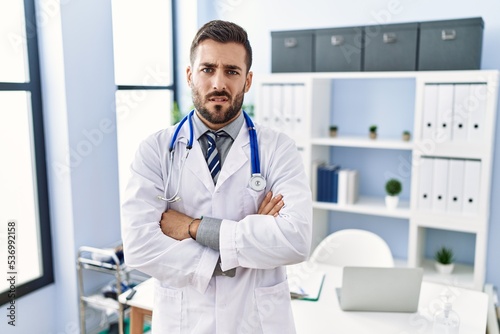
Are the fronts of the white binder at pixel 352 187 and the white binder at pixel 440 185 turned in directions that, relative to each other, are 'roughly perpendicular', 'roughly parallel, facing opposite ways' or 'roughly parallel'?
roughly parallel

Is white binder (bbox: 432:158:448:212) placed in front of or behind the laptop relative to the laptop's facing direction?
in front

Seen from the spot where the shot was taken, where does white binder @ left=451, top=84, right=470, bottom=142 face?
facing the viewer

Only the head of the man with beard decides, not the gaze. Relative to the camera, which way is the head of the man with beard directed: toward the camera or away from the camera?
toward the camera

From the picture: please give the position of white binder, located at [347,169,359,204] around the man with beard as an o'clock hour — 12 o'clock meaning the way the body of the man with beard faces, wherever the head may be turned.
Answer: The white binder is roughly at 7 o'clock from the man with beard.

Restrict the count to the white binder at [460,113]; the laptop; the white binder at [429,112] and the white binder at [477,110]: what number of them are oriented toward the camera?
3

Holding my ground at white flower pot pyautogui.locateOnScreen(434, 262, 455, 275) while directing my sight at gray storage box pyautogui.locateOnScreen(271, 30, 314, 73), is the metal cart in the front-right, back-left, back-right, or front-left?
front-left

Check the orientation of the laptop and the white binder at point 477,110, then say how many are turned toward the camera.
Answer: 1

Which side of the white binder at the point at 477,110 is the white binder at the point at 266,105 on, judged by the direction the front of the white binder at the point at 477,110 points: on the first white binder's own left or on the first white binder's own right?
on the first white binder's own right

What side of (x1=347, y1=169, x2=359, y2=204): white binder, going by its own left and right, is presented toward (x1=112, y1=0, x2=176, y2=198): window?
right

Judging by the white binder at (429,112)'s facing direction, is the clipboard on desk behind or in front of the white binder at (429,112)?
in front

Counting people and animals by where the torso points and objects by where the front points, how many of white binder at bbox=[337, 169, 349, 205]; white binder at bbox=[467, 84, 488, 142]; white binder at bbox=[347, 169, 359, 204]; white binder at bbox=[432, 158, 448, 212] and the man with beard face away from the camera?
0

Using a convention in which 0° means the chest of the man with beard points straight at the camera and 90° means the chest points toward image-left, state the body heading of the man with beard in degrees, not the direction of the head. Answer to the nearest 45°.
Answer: approximately 0°

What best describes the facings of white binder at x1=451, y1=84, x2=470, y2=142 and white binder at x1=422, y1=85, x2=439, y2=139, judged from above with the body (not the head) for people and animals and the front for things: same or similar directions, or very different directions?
same or similar directions

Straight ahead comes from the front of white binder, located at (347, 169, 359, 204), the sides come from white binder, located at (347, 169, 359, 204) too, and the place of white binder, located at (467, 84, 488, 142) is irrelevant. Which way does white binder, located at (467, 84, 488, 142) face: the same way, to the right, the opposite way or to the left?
the same way

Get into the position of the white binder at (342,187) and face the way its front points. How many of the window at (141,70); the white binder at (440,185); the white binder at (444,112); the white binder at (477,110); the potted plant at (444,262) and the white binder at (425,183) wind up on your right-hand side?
1

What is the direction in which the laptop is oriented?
away from the camera
